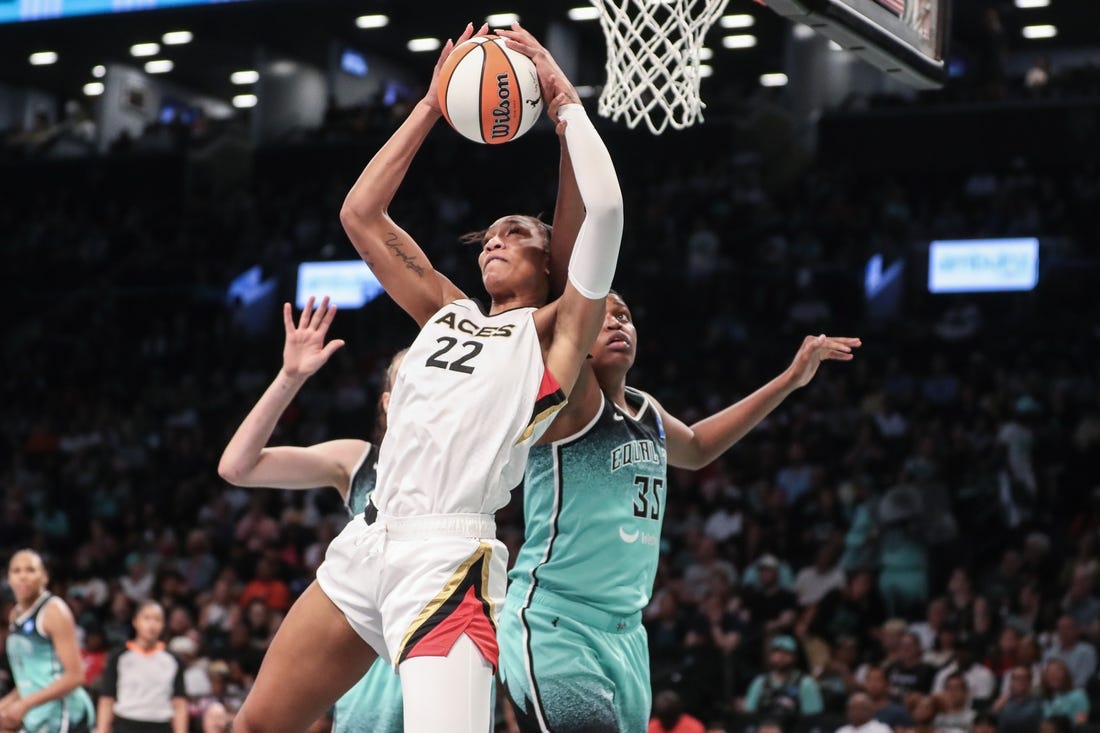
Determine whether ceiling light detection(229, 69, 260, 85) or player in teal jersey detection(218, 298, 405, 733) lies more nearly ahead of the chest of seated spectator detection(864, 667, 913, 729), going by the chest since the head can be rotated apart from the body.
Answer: the player in teal jersey

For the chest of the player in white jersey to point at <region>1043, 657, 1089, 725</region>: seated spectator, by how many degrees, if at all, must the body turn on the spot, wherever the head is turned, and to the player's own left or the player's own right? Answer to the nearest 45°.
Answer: approximately 180°

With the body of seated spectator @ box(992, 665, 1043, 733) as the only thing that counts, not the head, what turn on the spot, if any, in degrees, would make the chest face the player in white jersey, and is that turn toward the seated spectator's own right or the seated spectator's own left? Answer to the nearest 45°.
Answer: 0° — they already face them

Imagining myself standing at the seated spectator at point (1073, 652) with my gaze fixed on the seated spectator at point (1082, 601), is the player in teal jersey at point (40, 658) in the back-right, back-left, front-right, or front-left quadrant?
back-left

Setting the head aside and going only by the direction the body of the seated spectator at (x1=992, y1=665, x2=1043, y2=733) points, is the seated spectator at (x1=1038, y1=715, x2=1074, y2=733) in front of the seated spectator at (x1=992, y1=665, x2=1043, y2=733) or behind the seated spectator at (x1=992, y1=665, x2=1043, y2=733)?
in front

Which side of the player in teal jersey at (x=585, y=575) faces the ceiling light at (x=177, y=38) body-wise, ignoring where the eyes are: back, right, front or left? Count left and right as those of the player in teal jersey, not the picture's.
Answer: back

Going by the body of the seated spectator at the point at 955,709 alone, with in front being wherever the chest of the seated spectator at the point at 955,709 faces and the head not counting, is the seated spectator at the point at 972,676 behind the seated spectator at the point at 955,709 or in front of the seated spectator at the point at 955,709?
behind

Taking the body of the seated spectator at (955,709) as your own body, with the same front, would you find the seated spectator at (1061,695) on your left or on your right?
on your left
